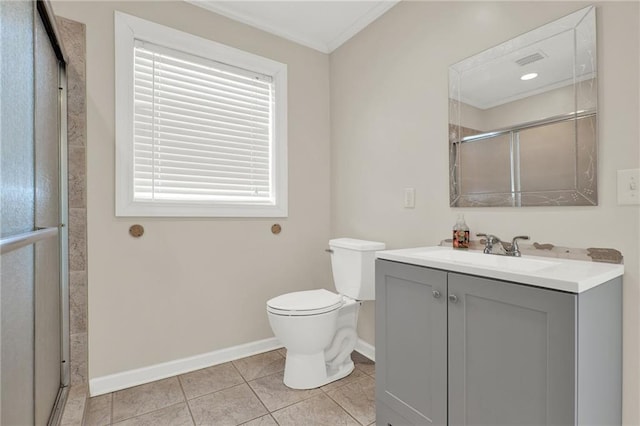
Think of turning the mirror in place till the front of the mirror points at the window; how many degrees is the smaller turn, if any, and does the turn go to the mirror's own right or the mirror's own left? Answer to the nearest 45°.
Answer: approximately 45° to the mirror's own right

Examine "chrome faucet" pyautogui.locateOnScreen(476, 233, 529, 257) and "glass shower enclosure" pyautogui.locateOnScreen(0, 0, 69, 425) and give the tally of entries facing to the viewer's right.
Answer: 1

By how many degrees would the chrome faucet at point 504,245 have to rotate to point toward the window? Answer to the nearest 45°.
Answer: approximately 45° to its right

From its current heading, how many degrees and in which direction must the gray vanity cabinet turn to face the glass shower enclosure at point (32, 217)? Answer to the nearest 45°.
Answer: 0° — it already faces it

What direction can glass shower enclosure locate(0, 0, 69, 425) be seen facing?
to the viewer's right

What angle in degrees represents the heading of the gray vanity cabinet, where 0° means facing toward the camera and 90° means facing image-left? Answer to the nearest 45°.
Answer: approximately 45°
